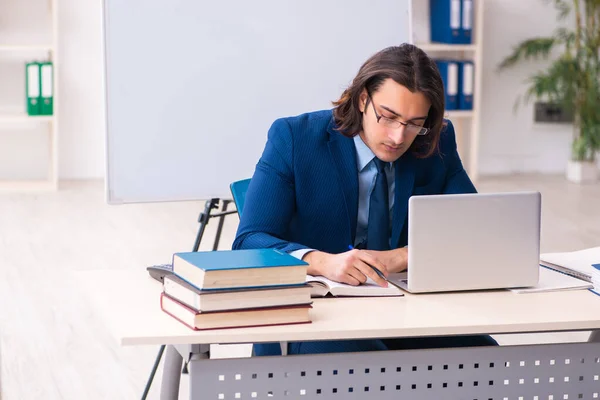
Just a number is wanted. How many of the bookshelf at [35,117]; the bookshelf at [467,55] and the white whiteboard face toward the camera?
3

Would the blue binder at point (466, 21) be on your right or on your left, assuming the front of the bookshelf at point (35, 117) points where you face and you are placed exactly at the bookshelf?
on your left

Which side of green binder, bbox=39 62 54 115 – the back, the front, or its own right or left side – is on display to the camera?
front

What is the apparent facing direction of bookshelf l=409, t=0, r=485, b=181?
toward the camera

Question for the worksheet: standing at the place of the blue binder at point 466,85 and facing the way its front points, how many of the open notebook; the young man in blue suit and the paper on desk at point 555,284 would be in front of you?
3

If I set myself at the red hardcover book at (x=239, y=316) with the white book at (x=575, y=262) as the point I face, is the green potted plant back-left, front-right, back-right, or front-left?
front-left

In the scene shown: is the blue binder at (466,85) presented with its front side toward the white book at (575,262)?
yes

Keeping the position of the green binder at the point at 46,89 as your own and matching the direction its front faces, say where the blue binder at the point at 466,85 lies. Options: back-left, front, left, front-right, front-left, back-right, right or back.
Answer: left

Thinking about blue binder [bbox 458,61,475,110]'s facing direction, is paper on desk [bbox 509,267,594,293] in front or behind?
in front

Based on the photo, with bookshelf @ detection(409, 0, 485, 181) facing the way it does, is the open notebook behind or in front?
in front

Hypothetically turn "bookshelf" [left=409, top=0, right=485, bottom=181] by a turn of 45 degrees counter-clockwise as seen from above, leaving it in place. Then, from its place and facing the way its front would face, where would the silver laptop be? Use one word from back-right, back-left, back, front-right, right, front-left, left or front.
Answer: front-right

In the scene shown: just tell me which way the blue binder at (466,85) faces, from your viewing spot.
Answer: facing the viewer
